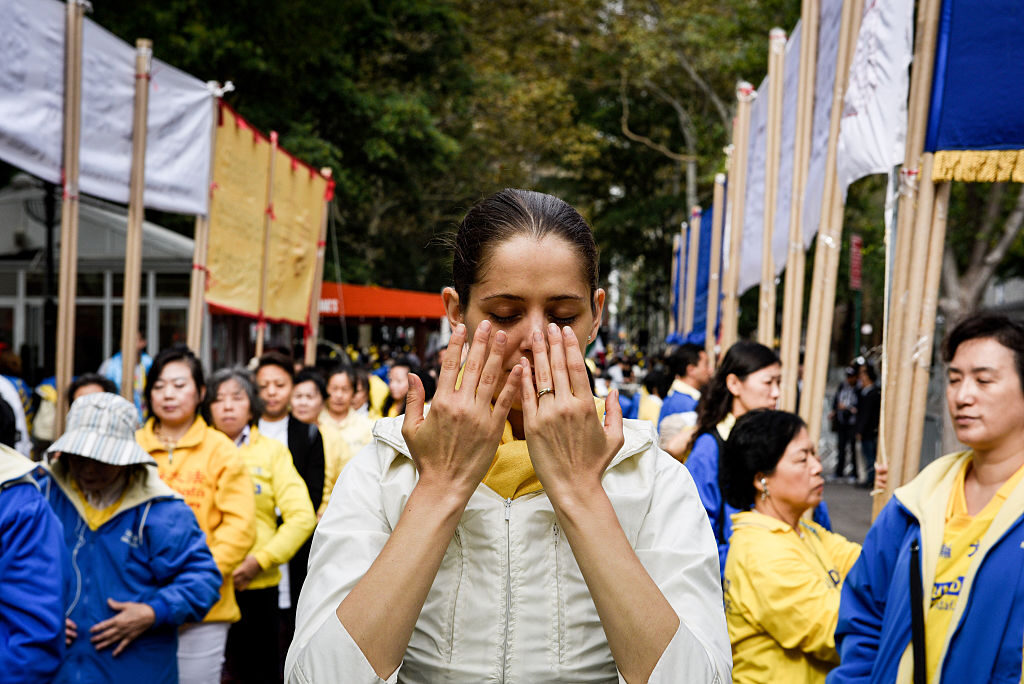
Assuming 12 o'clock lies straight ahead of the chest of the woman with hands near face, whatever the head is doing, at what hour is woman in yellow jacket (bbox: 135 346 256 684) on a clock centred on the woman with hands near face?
The woman in yellow jacket is roughly at 5 o'clock from the woman with hands near face.

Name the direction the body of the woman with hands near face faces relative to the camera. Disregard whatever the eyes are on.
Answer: toward the camera

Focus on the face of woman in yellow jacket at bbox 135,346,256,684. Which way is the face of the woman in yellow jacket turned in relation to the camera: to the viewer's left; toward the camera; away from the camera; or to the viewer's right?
toward the camera

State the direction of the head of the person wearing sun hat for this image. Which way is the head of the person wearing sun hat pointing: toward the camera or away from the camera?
toward the camera

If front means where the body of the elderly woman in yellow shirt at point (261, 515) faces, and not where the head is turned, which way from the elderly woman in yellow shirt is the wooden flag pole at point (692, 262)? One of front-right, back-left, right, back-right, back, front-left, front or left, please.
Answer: back

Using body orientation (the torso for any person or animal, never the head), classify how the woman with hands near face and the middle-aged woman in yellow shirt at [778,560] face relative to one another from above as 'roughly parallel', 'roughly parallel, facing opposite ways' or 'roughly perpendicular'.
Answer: roughly perpendicular

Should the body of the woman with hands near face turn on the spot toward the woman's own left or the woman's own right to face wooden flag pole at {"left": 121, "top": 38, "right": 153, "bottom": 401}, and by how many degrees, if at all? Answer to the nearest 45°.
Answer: approximately 135° to the woman's own right

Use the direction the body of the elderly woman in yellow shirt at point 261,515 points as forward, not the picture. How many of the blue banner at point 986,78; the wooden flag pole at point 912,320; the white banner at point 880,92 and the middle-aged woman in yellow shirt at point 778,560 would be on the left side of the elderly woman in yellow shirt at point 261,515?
4

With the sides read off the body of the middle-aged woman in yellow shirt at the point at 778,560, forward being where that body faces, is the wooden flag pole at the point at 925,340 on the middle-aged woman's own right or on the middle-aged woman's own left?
on the middle-aged woman's own left

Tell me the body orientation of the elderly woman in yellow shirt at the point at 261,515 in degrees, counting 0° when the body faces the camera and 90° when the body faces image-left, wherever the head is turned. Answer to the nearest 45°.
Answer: approximately 45°

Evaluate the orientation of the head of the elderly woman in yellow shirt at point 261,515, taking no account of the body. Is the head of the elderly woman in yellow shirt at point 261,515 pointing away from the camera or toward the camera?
toward the camera

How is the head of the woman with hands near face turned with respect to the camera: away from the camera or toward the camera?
toward the camera
